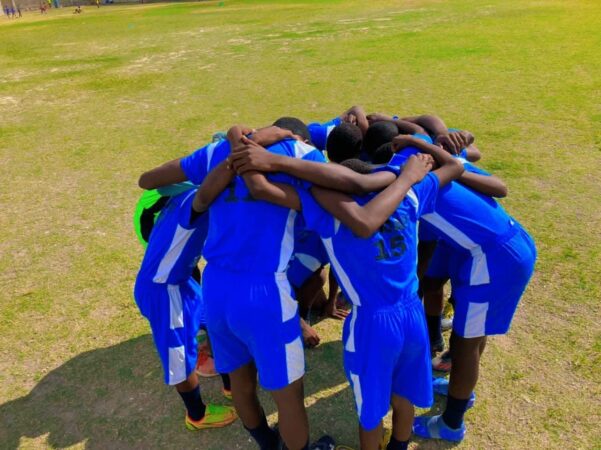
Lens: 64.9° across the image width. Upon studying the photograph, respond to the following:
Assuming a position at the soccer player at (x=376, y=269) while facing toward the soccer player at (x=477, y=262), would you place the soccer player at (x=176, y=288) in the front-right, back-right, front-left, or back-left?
back-left

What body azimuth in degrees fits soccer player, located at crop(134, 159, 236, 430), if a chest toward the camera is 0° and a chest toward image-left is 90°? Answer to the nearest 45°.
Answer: approximately 270°

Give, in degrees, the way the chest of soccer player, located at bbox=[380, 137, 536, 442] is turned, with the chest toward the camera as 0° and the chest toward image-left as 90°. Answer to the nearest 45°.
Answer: approximately 90°

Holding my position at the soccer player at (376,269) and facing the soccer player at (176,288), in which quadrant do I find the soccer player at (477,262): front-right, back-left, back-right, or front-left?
back-right

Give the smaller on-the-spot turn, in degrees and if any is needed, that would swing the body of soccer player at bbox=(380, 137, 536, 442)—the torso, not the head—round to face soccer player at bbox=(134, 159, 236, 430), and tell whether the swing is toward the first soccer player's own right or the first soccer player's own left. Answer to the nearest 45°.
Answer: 0° — they already face them

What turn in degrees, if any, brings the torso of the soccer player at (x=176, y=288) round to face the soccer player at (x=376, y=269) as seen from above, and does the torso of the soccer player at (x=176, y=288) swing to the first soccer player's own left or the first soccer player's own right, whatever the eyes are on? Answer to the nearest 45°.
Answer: approximately 45° to the first soccer player's own right
